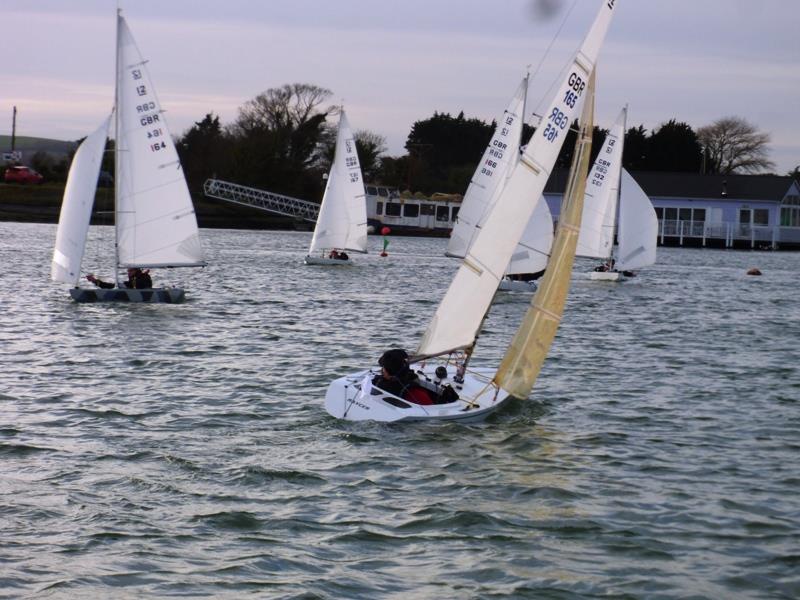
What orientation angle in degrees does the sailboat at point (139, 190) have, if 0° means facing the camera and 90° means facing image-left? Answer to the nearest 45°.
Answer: approximately 90°

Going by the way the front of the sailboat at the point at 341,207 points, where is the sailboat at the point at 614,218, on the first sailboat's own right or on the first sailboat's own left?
on the first sailboat's own left

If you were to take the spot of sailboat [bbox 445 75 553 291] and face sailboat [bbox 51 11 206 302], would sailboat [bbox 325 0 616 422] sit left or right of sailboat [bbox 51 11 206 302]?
left

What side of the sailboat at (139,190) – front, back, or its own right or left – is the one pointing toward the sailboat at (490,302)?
left

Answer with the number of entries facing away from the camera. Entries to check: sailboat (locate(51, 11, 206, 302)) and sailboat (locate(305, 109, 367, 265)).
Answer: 0

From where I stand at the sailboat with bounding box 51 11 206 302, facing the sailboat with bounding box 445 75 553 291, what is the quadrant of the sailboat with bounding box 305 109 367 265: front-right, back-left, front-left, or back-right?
front-left

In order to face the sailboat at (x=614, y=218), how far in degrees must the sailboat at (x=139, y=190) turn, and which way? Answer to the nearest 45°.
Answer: approximately 135° to its right

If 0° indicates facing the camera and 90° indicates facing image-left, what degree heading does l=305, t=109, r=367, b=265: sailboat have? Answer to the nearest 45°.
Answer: approximately 45°

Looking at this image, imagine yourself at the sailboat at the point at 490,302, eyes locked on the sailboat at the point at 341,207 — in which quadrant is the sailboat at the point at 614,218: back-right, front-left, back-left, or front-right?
front-right
